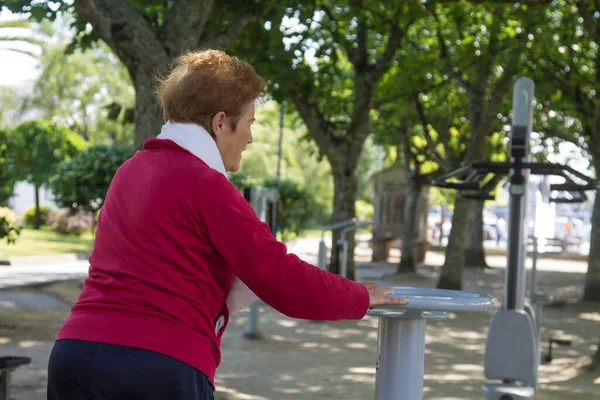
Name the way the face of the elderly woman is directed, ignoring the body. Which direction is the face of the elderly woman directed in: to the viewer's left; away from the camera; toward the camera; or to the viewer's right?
to the viewer's right

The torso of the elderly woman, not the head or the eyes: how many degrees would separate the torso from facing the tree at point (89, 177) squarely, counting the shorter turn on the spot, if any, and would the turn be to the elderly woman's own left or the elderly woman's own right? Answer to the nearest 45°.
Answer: approximately 45° to the elderly woman's own left

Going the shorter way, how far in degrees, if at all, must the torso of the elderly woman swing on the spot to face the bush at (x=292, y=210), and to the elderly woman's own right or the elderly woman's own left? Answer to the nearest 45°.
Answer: approximately 45° to the elderly woman's own left

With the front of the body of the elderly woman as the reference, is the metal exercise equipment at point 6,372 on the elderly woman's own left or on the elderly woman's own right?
on the elderly woman's own left

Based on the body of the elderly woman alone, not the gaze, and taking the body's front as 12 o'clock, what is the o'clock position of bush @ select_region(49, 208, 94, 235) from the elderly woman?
The bush is roughly at 10 o'clock from the elderly woman.

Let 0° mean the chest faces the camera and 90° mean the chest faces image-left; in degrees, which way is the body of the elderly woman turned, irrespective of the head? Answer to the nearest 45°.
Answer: approximately 225°

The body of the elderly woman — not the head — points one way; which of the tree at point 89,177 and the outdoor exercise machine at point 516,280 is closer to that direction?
the outdoor exercise machine

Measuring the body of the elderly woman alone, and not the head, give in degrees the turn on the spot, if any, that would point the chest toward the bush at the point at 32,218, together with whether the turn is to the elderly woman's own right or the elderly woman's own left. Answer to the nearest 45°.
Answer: approximately 45° to the elderly woman's own left
